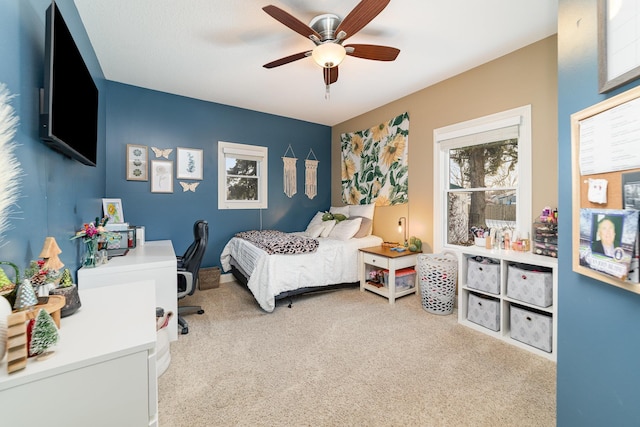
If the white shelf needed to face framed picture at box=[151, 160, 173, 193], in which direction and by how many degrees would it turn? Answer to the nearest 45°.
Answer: approximately 45° to its right

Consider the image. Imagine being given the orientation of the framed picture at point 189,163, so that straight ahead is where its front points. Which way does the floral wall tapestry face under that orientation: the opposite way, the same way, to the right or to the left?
to the right

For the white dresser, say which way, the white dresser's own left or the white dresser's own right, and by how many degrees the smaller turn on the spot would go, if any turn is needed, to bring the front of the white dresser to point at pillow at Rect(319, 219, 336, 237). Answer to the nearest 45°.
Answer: approximately 45° to the white dresser's own left

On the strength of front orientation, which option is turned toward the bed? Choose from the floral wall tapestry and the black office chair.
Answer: the floral wall tapestry

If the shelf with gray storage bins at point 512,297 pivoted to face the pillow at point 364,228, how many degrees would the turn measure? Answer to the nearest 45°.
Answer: approximately 90° to its right

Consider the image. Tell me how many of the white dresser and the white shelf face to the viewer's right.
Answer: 1

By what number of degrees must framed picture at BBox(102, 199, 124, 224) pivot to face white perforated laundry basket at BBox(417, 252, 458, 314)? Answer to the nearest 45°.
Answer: approximately 45° to its left

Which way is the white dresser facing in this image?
to the viewer's right
